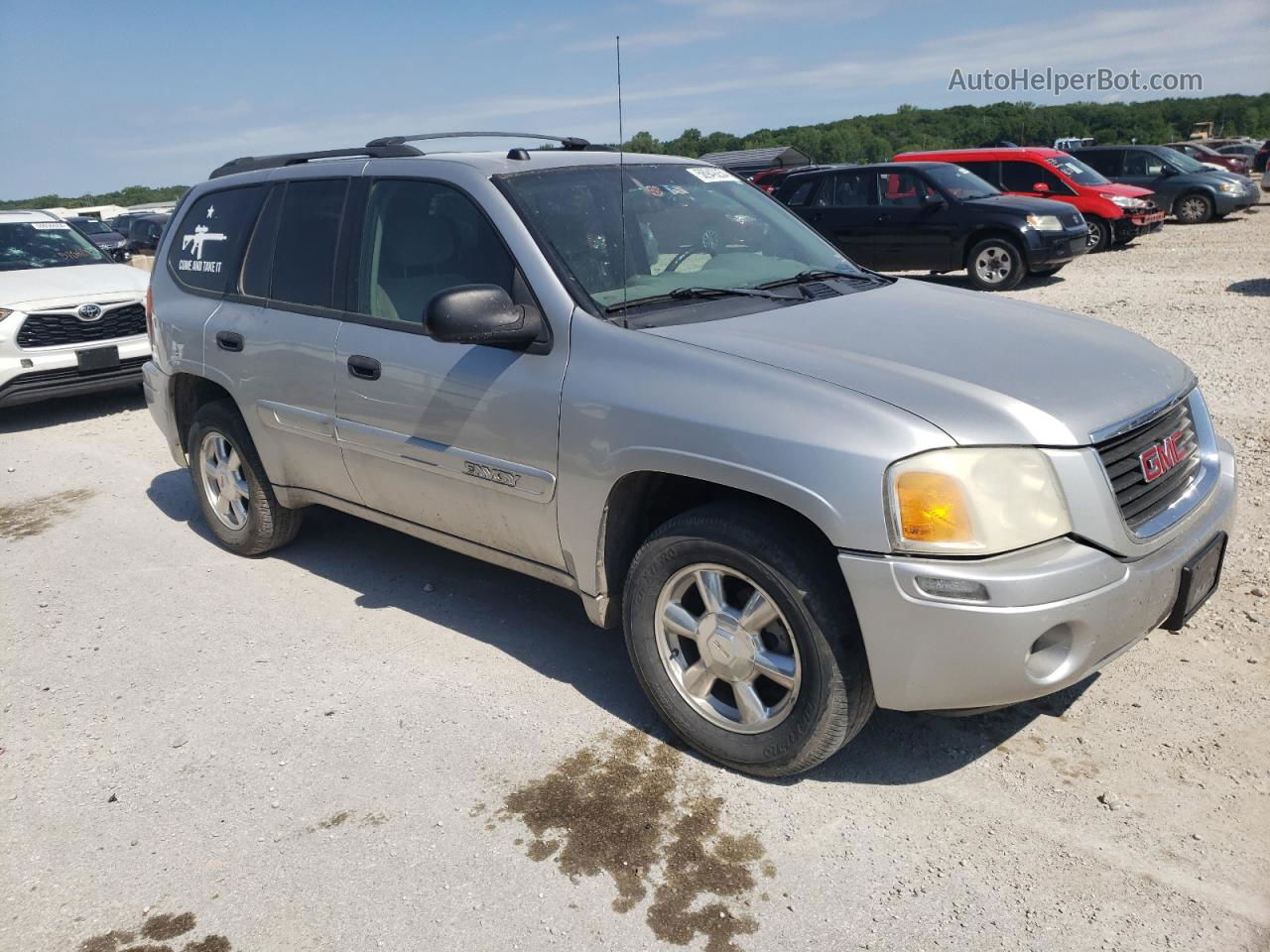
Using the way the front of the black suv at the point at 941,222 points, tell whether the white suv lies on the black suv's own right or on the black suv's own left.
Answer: on the black suv's own right

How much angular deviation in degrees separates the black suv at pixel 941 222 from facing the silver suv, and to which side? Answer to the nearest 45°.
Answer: approximately 45° to its right

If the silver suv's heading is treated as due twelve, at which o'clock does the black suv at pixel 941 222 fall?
The black suv is roughly at 8 o'clock from the silver suv.

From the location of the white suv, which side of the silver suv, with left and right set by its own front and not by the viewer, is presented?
back

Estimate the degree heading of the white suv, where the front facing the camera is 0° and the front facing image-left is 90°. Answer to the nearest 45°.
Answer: approximately 315°

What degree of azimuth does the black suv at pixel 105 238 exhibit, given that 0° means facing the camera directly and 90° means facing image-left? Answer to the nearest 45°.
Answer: approximately 315°

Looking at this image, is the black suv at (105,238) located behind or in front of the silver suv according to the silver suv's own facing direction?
behind

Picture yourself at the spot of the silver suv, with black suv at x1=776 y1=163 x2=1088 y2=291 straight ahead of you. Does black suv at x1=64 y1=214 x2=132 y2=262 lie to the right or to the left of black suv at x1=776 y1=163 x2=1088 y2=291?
left

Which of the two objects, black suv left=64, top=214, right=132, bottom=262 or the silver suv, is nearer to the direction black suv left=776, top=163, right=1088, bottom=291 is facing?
the silver suv
